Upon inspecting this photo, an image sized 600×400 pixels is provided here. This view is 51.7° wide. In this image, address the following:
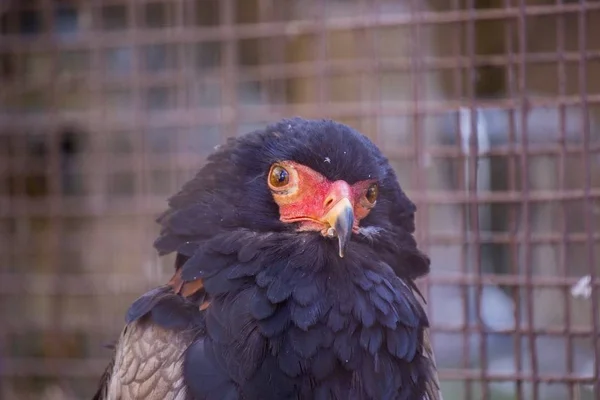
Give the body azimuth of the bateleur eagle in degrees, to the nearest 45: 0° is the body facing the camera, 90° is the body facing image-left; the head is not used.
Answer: approximately 315°
